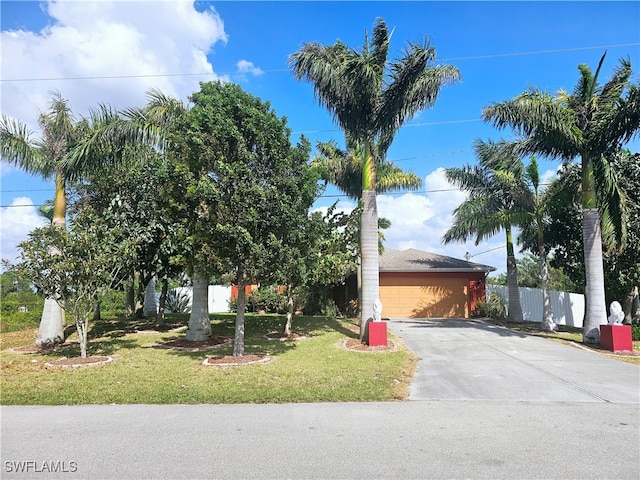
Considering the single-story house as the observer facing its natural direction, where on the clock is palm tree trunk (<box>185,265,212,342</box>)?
The palm tree trunk is roughly at 1 o'clock from the single-story house.

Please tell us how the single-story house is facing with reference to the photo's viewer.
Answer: facing the viewer

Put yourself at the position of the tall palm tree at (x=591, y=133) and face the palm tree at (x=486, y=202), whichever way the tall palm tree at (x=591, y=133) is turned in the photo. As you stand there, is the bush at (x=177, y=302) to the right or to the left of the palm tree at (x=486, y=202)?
left

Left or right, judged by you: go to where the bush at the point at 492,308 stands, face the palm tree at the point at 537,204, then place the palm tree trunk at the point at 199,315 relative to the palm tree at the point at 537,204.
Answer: right

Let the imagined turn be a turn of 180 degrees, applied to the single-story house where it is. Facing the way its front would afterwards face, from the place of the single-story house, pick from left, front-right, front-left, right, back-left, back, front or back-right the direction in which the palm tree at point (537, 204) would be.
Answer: back-right

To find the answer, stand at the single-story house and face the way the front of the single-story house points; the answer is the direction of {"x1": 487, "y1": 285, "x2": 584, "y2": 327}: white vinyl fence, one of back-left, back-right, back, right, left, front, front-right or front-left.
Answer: left

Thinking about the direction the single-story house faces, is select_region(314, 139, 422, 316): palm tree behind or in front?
in front

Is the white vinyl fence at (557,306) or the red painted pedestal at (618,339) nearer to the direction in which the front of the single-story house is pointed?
the red painted pedestal

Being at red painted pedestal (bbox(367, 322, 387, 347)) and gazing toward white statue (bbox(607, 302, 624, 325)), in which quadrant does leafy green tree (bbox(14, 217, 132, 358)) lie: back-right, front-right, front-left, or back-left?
back-right

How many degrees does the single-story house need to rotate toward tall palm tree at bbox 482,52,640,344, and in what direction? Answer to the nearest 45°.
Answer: approximately 45° to its left

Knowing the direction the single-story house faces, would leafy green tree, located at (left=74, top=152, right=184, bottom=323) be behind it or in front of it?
in front

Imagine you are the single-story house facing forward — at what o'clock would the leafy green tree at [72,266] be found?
The leafy green tree is roughly at 1 o'clock from the single-story house.

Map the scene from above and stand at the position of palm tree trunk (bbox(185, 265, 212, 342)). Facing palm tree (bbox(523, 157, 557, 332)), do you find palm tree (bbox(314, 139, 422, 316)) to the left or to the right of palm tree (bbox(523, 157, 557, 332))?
left

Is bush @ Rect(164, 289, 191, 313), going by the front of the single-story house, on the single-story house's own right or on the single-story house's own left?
on the single-story house's own right
